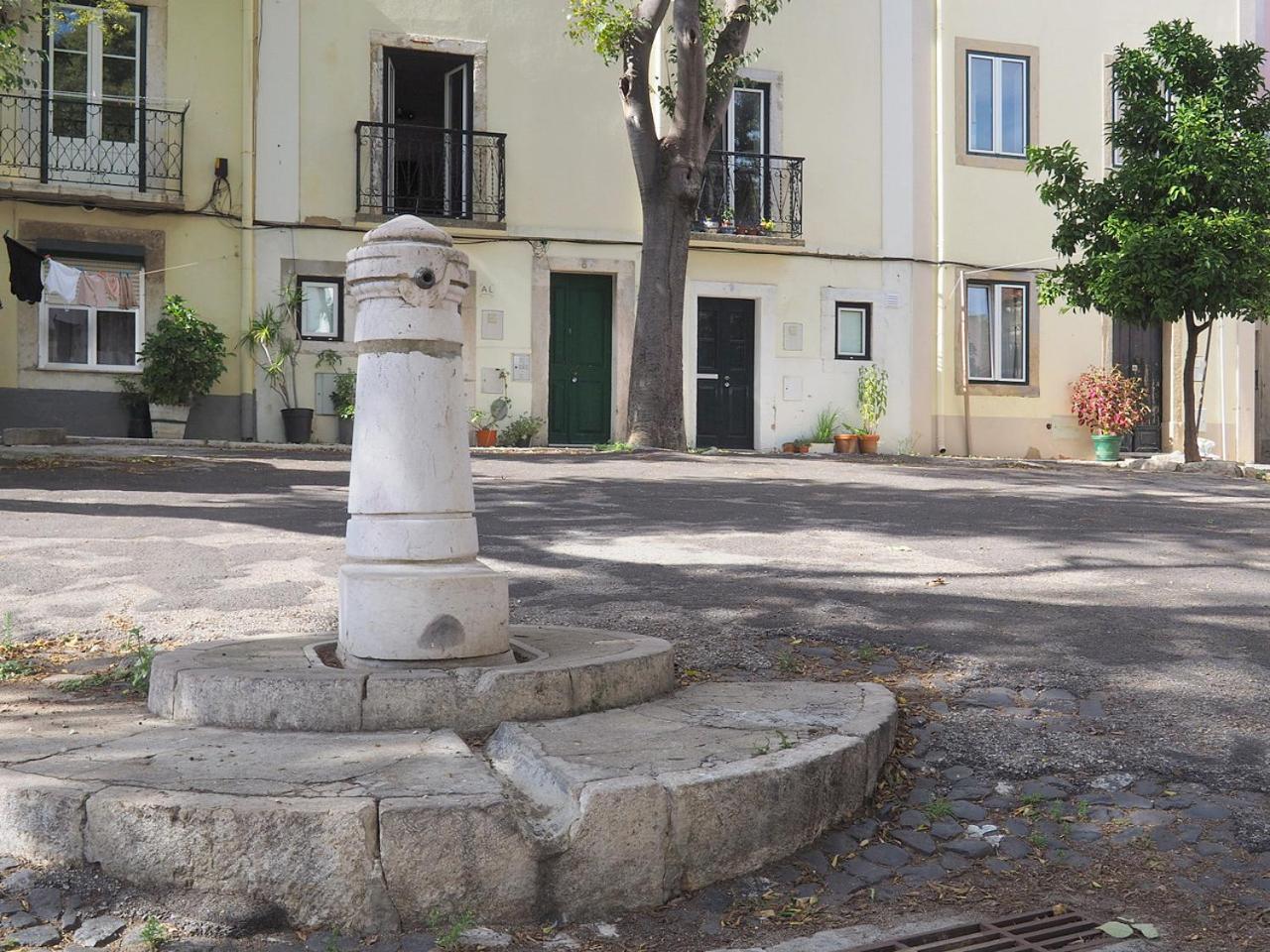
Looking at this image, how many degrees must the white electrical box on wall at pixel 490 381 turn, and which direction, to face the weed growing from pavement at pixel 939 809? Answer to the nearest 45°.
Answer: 0° — it already faces it

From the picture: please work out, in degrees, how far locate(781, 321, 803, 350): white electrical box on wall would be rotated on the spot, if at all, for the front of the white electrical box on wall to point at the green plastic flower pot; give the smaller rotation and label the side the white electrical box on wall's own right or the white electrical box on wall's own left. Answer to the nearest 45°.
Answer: approximately 90° to the white electrical box on wall's own left

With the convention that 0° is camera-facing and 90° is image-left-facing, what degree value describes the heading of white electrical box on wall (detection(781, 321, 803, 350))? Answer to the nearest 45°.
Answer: approximately 0°

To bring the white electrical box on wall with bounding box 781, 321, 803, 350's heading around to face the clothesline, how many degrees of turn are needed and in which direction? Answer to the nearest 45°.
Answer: approximately 45° to its right

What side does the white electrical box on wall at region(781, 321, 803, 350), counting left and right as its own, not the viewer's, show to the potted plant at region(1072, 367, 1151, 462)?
left

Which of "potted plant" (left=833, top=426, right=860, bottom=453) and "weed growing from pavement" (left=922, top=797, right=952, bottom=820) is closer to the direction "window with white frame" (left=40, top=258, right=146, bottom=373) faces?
the weed growing from pavement

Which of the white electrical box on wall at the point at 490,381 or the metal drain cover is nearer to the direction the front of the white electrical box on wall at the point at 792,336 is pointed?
the metal drain cover
